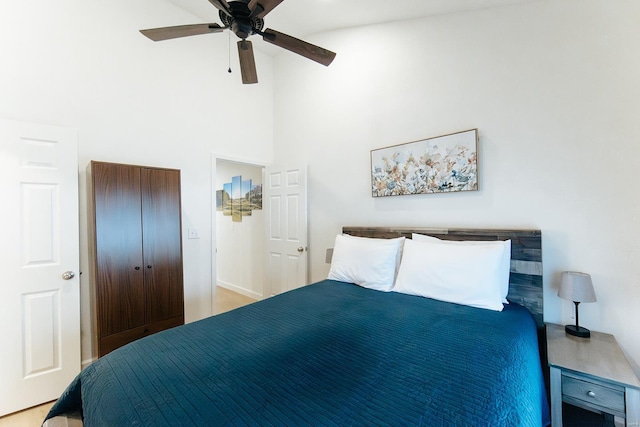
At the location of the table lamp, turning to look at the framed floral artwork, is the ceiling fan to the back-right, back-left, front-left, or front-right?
front-left

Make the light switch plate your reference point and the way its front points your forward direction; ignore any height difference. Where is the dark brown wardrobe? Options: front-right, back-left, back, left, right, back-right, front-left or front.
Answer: front-right

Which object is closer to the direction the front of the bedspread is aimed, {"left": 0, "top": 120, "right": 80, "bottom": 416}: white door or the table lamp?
the white door

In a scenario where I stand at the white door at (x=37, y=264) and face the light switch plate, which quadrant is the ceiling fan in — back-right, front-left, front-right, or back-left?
front-right

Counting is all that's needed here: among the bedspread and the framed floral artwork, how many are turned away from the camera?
0

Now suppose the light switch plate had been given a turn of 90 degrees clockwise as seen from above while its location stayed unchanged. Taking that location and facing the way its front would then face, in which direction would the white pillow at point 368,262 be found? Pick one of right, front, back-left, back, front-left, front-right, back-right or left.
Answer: back-left

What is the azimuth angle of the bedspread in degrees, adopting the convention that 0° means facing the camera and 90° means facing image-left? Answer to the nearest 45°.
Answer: approximately 45°

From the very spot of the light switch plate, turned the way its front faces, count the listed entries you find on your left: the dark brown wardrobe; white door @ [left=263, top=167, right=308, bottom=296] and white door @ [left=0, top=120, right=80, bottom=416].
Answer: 1

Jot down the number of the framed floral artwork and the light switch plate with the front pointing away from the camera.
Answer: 0

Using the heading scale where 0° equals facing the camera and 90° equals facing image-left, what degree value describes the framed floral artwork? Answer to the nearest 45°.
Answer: approximately 45°

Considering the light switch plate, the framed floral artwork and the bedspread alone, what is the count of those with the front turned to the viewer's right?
0

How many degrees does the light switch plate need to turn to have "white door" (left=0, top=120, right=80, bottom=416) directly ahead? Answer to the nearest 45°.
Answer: approximately 45° to its right
